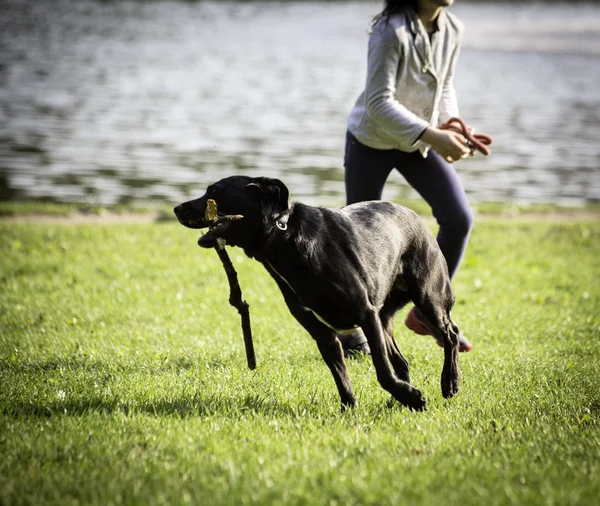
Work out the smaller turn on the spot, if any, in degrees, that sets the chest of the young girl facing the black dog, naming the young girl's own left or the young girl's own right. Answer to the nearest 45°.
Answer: approximately 45° to the young girl's own right
